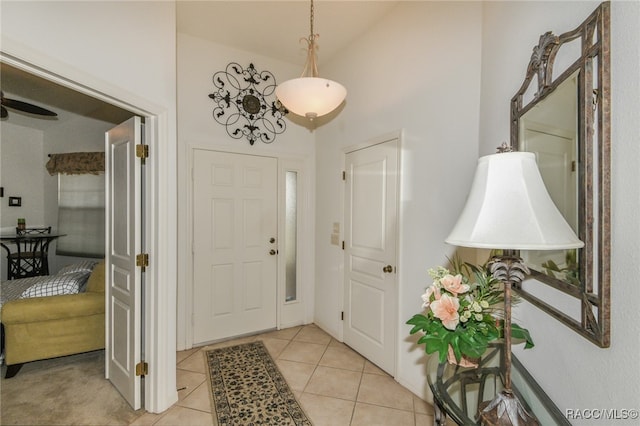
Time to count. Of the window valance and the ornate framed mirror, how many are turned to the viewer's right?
0

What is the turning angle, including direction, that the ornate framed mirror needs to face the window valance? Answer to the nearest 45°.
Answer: approximately 45° to its right

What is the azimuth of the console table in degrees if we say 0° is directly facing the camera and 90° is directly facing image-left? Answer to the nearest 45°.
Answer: approximately 45°

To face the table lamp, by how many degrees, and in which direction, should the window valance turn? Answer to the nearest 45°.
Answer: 0° — it already faces it

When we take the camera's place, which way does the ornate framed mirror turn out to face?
facing the viewer and to the left of the viewer

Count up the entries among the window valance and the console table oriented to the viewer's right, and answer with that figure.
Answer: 0

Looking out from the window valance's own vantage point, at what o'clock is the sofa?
The sofa is roughly at 12 o'clock from the window valance.

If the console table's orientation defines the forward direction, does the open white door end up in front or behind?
in front

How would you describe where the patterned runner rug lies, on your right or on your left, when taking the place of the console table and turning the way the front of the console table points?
on your right

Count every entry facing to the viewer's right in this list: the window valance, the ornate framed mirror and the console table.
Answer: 0

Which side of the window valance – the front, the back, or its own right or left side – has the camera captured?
front

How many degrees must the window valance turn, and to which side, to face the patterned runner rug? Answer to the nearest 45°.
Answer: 0° — it already faces it

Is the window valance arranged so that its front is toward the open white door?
yes

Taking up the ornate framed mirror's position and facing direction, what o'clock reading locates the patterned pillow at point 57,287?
The patterned pillow is roughly at 1 o'clock from the ornate framed mirror.

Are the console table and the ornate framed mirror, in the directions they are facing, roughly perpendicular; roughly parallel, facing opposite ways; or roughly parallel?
roughly parallel
